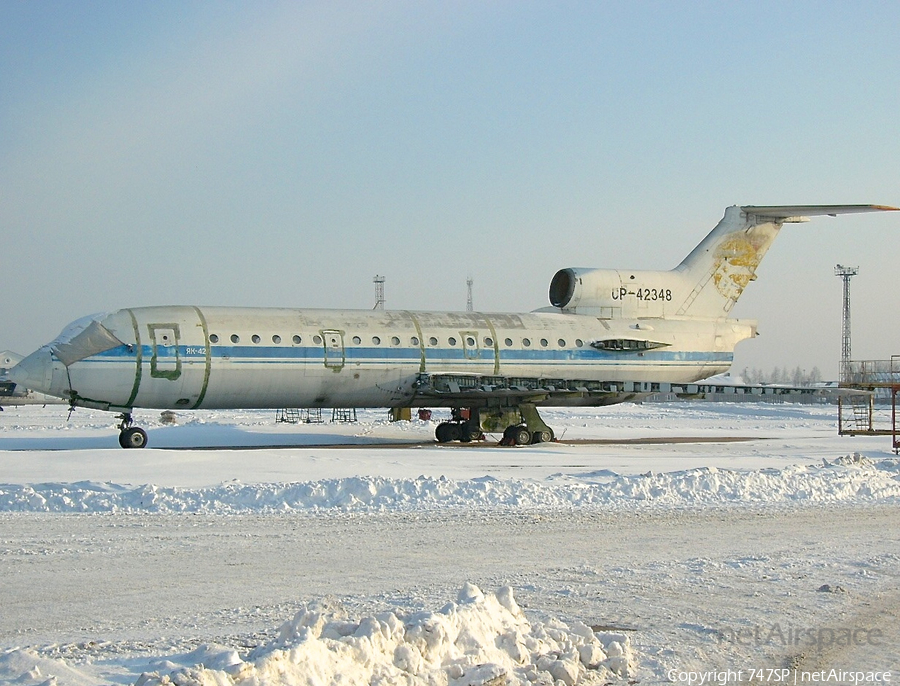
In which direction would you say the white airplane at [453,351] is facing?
to the viewer's left

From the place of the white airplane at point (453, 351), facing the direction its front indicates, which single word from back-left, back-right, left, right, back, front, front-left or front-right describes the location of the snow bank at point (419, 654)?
left

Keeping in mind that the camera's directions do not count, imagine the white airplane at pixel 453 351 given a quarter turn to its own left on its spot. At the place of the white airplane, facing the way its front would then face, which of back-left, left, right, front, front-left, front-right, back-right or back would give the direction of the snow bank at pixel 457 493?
front
